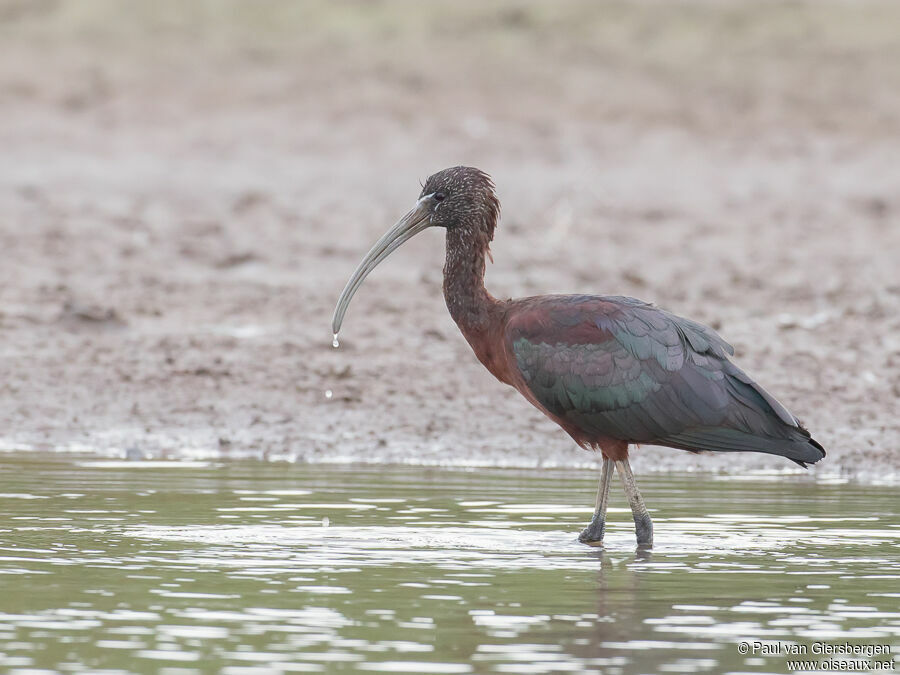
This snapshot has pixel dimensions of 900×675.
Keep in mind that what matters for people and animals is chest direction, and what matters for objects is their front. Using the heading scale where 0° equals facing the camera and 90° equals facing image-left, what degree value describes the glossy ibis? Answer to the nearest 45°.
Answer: approximately 90°
